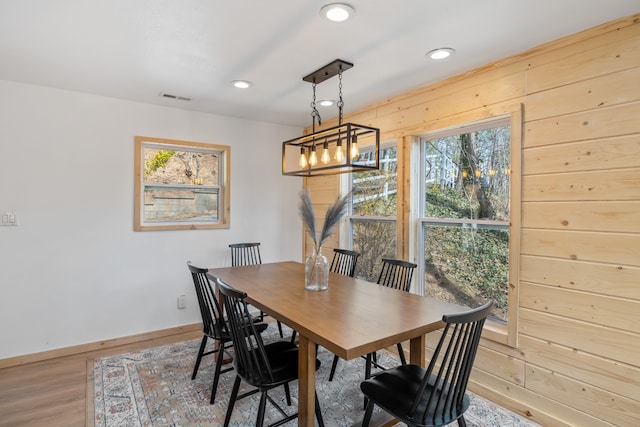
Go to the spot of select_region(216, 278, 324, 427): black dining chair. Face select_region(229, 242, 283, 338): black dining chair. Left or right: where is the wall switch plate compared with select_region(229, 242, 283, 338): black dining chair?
left

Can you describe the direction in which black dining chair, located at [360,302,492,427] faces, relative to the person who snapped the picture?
facing away from the viewer and to the left of the viewer

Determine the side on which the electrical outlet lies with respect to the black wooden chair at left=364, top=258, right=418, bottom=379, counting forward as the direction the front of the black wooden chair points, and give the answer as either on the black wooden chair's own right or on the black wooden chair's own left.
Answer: on the black wooden chair's own right

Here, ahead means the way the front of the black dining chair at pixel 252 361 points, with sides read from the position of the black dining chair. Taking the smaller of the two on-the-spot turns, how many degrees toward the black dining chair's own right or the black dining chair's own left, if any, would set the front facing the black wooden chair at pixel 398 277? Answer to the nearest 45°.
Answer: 0° — it already faces it

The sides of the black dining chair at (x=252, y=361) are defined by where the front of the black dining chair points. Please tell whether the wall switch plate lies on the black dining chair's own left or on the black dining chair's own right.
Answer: on the black dining chair's own left

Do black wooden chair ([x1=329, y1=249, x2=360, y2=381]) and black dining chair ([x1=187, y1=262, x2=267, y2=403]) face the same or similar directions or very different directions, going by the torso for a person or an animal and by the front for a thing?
very different directions

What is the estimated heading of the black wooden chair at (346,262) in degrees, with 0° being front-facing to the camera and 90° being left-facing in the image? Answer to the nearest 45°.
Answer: approximately 45°

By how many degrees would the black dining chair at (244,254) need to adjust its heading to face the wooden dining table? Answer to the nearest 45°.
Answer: approximately 45° to its right

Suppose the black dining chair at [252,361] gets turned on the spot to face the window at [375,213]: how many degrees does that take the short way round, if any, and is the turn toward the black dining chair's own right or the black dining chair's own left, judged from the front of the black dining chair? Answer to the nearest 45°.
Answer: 0° — it already faces it

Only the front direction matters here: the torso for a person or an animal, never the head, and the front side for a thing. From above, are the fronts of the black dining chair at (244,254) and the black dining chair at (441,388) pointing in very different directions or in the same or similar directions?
very different directions

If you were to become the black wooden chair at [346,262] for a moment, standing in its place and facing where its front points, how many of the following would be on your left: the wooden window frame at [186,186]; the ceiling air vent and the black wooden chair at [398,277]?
1

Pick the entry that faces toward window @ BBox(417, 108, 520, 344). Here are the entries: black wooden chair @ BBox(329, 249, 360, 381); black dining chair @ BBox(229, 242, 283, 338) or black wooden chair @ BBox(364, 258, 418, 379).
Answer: the black dining chair
